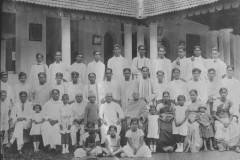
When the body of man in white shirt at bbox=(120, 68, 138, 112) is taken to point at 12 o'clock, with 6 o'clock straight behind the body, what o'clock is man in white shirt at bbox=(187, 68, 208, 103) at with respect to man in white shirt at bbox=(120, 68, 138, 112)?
man in white shirt at bbox=(187, 68, 208, 103) is roughly at 9 o'clock from man in white shirt at bbox=(120, 68, 138, 112).

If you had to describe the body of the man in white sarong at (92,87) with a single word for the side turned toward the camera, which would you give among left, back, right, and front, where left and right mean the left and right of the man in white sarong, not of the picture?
front

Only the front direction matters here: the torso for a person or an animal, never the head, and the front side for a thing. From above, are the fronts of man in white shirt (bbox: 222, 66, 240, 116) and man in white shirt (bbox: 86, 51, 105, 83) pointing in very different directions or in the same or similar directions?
same or similar directions

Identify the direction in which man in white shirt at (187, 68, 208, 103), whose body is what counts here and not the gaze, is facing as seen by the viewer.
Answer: toward the camera

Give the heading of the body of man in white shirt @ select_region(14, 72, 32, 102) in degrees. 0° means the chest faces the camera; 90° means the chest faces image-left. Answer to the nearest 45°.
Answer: approximately 0°

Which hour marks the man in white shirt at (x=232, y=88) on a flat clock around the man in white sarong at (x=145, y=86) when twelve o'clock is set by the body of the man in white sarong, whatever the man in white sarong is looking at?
The man in white shirt is roughly at 9 o'clock from the man in white sarong.

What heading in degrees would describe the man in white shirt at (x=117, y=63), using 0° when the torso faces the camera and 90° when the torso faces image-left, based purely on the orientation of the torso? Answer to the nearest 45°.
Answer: approximately 0°

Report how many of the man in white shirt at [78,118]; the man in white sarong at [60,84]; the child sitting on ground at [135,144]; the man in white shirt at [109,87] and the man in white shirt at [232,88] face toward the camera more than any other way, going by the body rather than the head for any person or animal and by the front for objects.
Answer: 5

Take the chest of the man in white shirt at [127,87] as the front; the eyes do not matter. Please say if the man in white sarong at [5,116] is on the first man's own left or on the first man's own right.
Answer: on the first man's own right

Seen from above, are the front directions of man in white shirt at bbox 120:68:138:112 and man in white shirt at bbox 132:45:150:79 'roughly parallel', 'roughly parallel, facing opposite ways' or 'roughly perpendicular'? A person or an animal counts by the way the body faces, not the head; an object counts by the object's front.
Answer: roughly parallel

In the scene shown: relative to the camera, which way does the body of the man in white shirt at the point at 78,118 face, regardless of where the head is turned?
toward the camera
